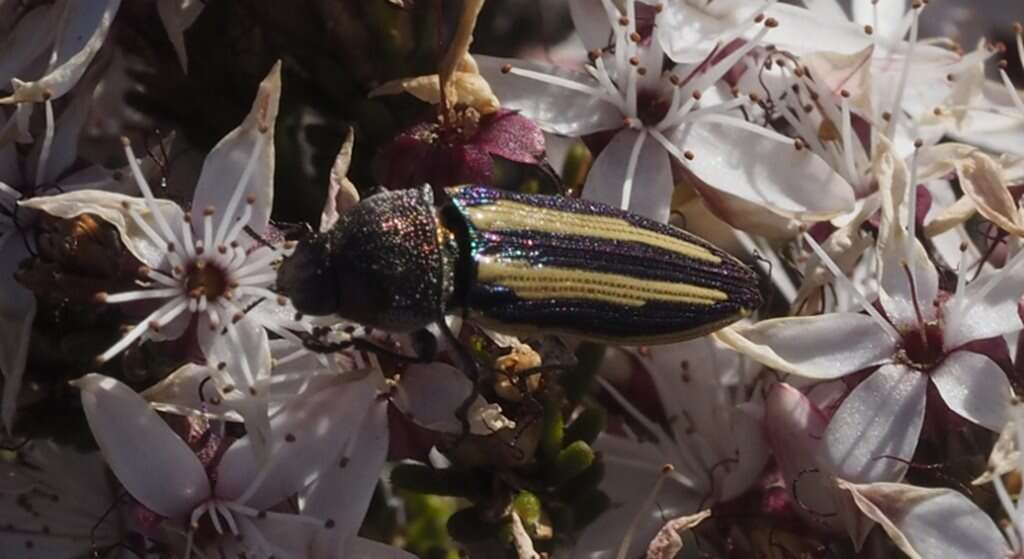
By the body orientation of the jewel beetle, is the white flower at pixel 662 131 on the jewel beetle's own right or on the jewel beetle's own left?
on the jewel beetle's own right

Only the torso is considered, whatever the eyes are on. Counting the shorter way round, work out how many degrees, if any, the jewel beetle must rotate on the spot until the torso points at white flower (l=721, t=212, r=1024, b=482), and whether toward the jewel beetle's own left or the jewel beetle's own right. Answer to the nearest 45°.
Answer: approximately 180°

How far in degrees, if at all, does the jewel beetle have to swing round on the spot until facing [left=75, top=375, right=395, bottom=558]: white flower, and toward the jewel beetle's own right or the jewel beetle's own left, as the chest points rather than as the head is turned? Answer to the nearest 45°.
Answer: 0° — it already faces it

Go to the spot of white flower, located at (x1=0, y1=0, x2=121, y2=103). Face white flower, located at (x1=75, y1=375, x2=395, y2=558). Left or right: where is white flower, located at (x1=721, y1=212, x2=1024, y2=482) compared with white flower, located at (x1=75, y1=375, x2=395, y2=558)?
left

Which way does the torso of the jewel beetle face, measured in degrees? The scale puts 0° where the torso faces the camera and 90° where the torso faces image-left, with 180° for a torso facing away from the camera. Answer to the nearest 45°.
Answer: approximately 90°
